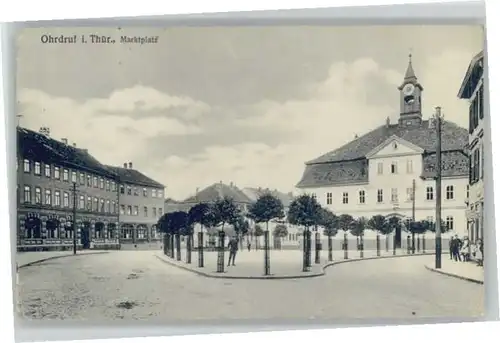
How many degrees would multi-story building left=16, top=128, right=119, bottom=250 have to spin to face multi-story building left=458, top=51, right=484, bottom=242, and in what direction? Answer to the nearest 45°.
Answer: approximately 45° to its left

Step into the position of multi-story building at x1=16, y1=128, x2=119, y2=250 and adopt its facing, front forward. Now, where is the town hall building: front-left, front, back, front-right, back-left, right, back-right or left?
front-left

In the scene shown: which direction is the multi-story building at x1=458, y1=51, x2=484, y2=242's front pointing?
to the viewer's left

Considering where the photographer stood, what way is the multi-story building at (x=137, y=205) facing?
facing the viewer and to the right of the viewer

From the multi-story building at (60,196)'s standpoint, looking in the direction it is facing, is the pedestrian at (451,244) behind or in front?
in front

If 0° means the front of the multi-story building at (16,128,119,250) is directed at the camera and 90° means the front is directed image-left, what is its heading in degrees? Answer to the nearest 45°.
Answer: approximately 315°

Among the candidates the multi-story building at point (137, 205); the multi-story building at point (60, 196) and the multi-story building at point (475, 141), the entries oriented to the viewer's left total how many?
1

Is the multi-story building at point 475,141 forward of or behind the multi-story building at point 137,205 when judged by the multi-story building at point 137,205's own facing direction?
forward
